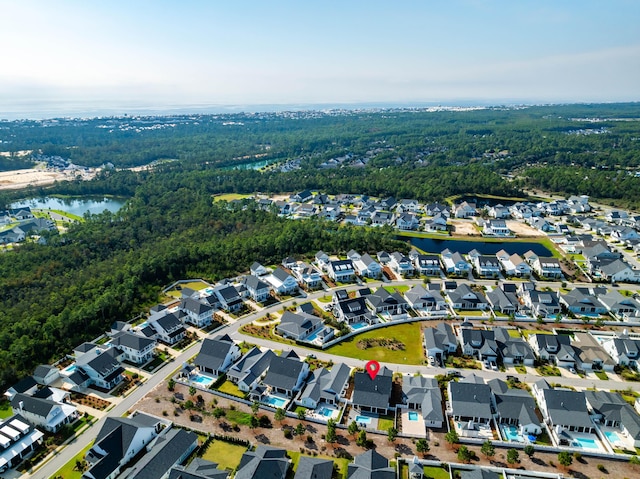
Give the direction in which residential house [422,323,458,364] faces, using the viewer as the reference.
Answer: facing the viewer

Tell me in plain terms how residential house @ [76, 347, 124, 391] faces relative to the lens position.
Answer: facing the viewer and to the right of the viewer

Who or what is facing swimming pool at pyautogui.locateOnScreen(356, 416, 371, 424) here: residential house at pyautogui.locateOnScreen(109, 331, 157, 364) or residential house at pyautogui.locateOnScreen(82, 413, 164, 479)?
residential house at pyautogui.locateOnScreen(109, 331, 157, 364)

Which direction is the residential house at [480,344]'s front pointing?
toward the camera

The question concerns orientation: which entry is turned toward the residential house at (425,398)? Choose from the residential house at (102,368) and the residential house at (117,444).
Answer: the residential house at (102,368)

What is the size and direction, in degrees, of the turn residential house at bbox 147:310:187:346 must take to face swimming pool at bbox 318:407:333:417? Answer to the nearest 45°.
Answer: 0° — it already faces it

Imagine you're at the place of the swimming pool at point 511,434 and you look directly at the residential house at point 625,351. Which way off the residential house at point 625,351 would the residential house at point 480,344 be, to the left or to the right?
left

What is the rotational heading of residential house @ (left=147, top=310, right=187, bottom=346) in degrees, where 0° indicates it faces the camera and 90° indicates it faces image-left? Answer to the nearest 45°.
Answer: approximately 315°

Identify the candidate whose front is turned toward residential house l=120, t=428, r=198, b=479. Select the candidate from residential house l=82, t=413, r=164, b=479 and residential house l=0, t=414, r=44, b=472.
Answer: residential house l=0, t=414, r=44, b=472

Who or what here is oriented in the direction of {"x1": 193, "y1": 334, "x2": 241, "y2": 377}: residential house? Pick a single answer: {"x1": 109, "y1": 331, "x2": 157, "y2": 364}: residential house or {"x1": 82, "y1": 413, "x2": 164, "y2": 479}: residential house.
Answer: {"x1": 109, "y1": 331, "x2": 157, "y2": 364}: residential house

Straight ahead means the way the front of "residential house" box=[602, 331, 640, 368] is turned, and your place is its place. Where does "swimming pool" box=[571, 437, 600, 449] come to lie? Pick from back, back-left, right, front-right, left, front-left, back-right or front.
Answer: front

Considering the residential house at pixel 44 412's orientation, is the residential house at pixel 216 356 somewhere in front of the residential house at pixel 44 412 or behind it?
in front

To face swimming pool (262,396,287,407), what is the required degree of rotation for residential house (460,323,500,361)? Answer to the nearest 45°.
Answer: approximately 45° to its right

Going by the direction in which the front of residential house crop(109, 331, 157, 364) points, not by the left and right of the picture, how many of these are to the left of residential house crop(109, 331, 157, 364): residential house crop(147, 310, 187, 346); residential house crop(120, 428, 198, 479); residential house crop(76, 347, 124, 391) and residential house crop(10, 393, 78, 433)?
1

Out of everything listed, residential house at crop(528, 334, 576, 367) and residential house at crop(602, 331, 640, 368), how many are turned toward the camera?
2

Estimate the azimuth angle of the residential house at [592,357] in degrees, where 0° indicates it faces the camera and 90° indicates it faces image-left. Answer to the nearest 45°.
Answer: approximately 0°

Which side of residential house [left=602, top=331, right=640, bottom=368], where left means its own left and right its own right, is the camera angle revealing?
front

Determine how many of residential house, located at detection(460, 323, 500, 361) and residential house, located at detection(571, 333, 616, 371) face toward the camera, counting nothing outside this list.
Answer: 2
